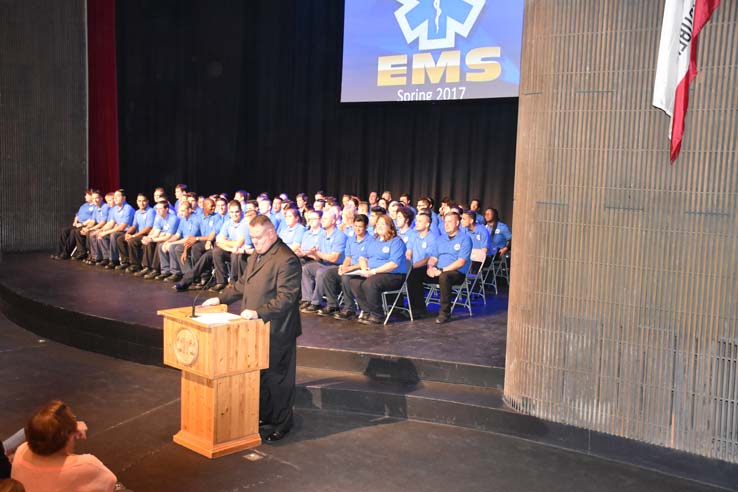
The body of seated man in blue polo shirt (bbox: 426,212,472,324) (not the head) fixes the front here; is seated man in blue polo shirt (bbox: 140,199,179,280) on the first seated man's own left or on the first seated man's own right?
on the first seated man's own right

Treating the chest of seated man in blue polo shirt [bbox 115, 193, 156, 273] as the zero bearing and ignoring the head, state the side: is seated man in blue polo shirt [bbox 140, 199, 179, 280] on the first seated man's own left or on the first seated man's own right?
on the first seated man's own left

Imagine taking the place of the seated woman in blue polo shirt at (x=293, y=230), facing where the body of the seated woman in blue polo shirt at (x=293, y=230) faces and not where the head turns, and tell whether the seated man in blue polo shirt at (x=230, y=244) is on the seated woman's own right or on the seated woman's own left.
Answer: on the seated woman's own right

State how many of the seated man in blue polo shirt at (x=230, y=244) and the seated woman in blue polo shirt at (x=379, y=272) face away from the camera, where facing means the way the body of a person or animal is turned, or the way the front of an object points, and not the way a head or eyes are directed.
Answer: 0

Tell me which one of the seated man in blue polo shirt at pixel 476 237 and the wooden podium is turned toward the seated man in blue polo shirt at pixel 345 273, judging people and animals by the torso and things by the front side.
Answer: the seated man in blue polo shirt at pixel 476 237

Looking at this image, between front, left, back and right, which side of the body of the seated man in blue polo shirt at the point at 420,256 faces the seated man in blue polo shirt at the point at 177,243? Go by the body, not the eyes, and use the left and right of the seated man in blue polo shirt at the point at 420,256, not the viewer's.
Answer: right

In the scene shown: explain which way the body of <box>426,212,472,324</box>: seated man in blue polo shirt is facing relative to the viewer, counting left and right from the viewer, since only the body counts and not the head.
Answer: facing the viewer and to the left of the viewer

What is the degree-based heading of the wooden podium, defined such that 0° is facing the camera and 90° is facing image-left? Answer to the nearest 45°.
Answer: approximately 45°

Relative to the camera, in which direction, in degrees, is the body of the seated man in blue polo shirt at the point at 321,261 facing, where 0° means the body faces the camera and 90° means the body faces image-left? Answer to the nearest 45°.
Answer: approximately 45°

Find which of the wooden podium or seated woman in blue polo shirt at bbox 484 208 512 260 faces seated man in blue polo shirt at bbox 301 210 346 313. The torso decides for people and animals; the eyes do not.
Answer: seated woman in blue polo shirt at bbox 484 208 512 260

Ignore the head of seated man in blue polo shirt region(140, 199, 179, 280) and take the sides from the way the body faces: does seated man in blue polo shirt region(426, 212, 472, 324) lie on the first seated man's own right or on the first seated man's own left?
on the first seated man's own left
